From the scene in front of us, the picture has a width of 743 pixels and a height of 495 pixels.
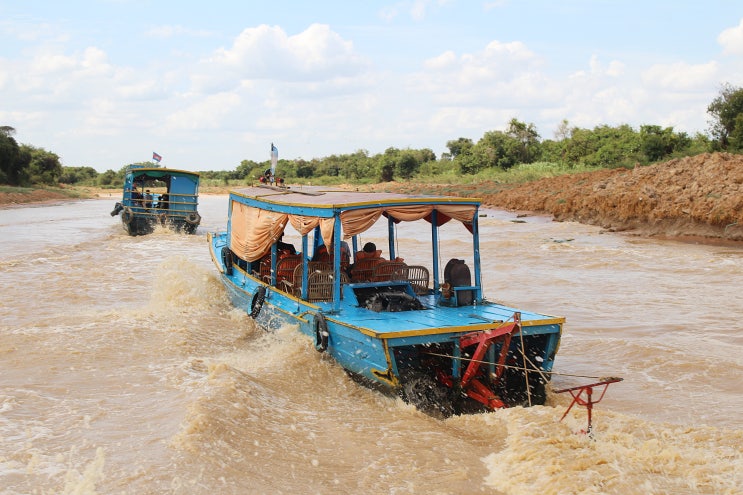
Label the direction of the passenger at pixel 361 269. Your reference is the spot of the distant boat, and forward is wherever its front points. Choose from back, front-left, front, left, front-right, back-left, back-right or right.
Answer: back

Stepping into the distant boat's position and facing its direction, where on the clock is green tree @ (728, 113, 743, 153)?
The green tree is roughly at 3 o'clock from the distant boat.

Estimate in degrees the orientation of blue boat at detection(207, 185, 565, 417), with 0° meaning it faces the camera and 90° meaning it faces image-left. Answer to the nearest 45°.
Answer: approximately 135°

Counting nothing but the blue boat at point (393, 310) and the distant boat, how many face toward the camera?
0

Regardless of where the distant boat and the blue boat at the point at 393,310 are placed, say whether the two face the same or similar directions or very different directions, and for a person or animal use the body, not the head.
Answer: same or similar directions

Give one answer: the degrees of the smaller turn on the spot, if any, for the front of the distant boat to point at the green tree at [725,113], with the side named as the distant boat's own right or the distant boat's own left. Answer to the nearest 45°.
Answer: approximately 90° to the distant boat's own right

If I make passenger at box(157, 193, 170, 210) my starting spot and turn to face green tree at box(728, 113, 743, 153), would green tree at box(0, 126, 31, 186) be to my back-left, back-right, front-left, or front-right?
back-left

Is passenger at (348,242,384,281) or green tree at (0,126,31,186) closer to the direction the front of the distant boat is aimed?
the green tree

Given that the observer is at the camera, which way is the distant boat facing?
facing away from the viewer

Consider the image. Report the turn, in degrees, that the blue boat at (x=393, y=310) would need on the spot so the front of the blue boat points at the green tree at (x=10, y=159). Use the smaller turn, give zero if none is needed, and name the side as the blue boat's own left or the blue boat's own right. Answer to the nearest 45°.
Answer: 0° — it already faces it

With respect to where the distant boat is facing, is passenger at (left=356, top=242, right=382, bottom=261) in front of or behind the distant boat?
behind

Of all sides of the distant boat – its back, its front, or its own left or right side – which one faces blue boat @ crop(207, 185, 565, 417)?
back
